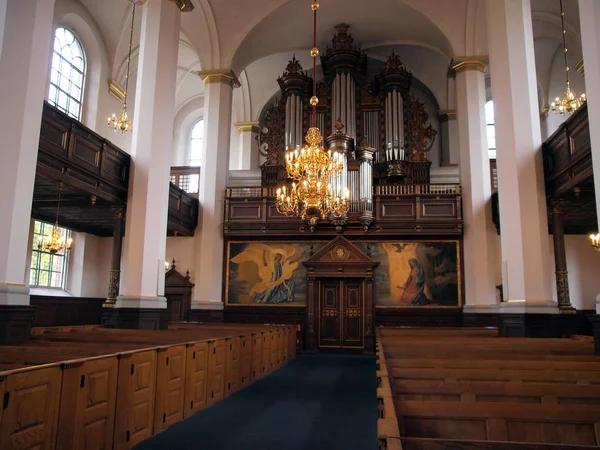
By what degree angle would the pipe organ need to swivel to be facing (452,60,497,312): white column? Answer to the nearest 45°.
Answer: approximately 45° to its left

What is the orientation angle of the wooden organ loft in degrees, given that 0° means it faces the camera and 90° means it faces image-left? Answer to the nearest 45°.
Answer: approximately 0°

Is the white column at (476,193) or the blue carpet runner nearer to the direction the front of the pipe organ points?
the blue carpet runner

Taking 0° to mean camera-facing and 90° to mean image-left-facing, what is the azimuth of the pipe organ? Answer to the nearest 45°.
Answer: approximately 0°

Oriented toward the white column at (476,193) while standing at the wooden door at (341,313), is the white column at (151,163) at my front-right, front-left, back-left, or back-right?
back-right

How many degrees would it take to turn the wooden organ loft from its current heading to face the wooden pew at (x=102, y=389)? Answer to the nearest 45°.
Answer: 0° — it already faces it

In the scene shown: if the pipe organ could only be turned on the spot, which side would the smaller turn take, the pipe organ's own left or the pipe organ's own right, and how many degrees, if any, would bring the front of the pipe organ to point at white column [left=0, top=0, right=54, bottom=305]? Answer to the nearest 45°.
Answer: approximately 45° to the pipe organ's own right

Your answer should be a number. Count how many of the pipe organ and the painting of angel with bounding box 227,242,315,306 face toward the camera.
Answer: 2

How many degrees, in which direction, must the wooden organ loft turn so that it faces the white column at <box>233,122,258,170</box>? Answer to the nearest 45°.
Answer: approximately 135° to its right

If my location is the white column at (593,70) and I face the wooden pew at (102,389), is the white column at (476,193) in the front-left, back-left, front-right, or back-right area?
back-right
